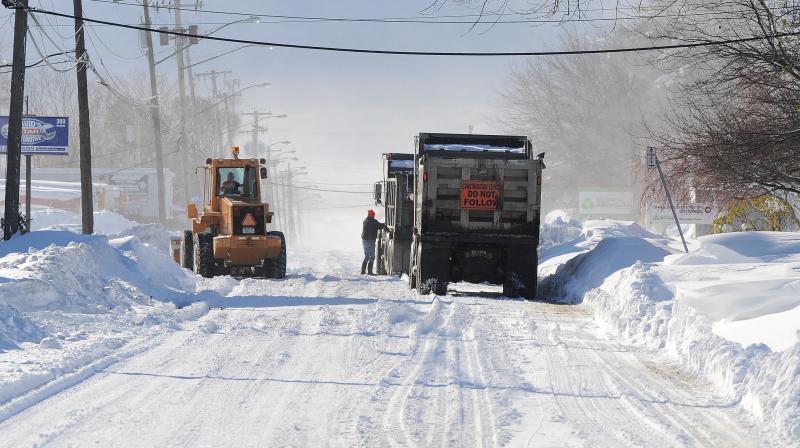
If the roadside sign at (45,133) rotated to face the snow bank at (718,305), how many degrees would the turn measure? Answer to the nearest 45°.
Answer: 0° — it already faces it

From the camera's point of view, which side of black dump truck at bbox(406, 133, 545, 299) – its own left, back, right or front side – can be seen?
back

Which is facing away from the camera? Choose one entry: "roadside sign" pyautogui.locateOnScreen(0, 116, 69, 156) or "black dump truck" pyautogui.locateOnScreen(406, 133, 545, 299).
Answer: the black dump truck

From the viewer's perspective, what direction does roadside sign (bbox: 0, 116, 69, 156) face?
toward the camera

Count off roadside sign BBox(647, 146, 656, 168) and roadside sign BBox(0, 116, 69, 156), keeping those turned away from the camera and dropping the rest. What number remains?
0

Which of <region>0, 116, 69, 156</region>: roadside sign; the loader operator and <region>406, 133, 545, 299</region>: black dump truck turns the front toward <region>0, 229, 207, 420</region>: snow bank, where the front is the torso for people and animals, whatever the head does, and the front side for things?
the roadside sign
